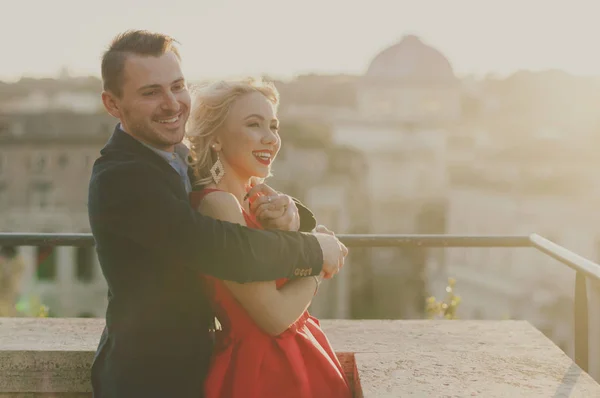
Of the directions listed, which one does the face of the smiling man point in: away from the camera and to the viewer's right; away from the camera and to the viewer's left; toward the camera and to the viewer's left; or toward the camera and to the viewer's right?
toward the camera and to the viewer's right

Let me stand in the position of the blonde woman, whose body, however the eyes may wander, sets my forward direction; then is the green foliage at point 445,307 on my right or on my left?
on my left

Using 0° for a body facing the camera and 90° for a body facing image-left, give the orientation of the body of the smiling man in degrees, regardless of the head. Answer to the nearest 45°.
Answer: approximately 270°
